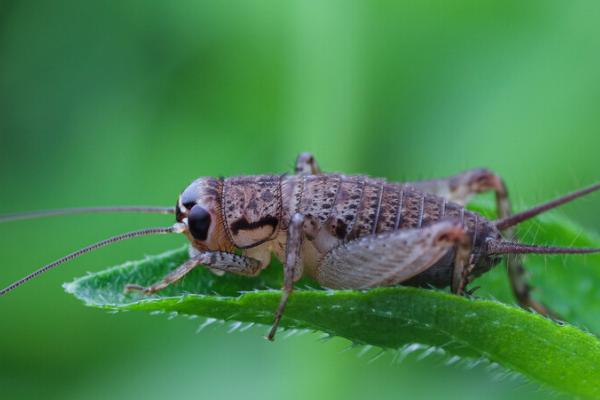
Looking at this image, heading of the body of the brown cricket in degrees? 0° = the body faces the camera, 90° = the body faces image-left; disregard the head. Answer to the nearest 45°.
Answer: approximately 90°
